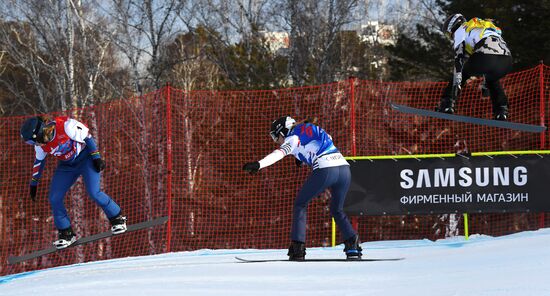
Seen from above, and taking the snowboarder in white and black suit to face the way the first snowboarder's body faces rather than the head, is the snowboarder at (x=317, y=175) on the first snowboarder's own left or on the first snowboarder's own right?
on the first snowboarder's own left

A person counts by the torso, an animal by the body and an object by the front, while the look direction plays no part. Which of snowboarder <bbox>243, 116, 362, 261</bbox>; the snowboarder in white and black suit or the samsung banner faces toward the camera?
the samsung banner

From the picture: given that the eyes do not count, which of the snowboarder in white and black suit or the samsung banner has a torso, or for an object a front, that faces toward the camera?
the samsung banner

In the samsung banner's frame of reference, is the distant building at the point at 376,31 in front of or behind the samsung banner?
behind

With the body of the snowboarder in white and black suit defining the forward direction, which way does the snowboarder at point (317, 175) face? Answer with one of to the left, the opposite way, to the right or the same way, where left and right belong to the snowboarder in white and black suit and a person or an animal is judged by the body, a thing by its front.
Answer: the same way

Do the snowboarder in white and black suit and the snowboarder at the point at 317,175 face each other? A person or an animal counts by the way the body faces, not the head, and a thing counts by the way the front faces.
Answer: no

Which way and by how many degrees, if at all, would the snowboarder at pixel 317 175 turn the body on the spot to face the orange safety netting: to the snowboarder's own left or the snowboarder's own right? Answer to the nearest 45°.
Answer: approximately 45° to the snowboarder's own right

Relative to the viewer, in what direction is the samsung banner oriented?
toward the camera

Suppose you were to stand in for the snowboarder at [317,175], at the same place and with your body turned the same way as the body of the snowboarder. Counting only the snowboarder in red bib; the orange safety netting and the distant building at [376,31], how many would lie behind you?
0

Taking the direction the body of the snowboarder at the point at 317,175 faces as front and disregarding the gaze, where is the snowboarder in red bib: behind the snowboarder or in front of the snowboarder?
in front

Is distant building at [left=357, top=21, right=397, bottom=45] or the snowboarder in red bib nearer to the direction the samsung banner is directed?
the snowboarder in red bib

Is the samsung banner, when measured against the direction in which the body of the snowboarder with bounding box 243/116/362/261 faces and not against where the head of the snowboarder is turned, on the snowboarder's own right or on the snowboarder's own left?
on the snowboarder's own right

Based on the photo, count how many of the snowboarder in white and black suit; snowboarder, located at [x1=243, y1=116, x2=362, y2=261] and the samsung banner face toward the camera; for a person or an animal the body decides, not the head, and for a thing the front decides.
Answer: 1

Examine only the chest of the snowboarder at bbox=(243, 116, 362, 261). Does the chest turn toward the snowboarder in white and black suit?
no

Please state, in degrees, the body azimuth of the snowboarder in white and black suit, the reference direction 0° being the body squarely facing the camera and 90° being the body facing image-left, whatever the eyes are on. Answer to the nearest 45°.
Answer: approximately 135°

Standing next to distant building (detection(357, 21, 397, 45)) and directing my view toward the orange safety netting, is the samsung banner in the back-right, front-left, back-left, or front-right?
front-left

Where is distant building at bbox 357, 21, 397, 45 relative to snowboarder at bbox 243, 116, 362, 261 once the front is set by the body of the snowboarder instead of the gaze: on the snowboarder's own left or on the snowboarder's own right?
on the snowboarder's own right

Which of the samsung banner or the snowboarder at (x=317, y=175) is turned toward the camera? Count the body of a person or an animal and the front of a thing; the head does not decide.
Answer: the samsung banner
